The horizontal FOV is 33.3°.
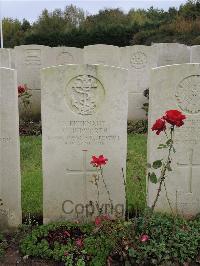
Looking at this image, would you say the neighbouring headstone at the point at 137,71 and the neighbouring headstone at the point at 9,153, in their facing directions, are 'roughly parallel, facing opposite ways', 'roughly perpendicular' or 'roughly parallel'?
roughly parallel

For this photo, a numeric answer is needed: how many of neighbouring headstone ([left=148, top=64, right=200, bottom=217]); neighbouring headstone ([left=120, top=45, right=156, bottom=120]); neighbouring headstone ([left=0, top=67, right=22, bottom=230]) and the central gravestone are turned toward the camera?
4

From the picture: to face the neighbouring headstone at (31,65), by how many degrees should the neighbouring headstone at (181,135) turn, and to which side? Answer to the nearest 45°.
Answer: approximately 135° to its right

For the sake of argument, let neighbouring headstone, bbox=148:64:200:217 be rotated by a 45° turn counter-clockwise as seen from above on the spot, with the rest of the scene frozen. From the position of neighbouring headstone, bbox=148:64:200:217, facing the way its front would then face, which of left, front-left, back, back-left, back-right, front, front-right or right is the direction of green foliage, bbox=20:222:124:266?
right

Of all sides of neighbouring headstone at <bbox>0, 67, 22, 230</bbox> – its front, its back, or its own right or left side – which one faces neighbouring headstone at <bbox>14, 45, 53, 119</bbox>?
back

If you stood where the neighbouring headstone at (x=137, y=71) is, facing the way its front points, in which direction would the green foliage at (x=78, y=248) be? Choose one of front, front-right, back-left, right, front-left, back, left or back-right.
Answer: front

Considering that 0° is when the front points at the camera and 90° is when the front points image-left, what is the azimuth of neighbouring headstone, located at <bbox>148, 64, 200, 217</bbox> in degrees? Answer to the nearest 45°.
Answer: approximately 0°

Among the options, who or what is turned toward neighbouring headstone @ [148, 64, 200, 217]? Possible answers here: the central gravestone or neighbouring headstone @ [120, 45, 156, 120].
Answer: neighbouring headstone @ [120, 45, 156, 120]

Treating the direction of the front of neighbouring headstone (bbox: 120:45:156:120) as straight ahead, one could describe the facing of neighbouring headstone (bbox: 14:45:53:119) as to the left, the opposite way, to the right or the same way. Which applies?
the same way

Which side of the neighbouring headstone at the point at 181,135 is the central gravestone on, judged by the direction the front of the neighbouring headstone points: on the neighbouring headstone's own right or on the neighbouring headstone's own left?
on the neighbouring headstone's own right

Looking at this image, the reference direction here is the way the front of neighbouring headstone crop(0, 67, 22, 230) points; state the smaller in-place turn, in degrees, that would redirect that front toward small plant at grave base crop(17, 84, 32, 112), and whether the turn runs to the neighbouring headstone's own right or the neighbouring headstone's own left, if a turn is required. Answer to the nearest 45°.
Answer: approximately 180°

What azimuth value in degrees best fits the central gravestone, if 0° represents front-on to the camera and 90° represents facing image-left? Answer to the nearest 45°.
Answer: approximately 0°

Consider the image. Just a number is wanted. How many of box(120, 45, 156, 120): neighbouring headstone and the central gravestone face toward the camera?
2

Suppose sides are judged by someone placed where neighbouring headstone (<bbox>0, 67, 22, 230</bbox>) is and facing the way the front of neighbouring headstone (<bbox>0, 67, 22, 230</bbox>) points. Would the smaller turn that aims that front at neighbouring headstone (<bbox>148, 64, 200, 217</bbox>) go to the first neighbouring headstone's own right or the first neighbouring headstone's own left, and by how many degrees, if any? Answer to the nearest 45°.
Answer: approximately 90° to the first neighbouring headstone's own left

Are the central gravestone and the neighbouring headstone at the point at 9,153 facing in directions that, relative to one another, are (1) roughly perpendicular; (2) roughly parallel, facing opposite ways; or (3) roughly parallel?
roughly parallel

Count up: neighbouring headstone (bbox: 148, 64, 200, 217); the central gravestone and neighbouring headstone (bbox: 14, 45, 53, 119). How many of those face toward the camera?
3

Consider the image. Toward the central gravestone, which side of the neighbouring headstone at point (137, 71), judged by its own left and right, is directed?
front

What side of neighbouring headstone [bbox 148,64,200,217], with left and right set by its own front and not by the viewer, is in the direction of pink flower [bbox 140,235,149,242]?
front
